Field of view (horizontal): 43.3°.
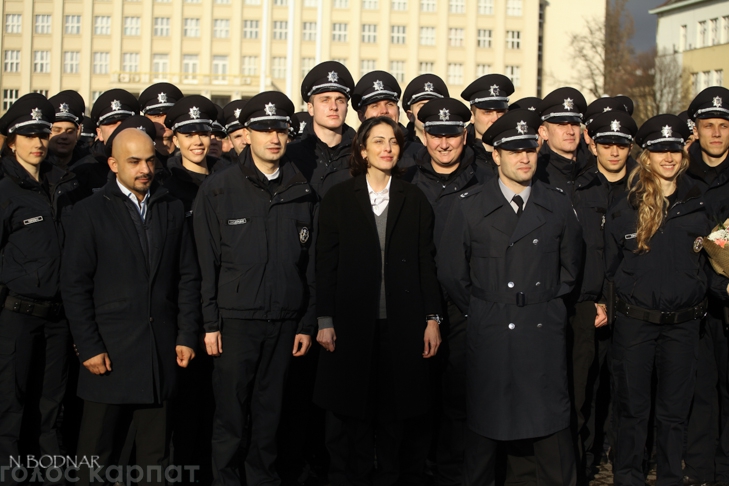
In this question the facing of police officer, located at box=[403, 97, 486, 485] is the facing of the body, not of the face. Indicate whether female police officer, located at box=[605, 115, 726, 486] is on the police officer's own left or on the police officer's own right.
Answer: on the police officer's own left

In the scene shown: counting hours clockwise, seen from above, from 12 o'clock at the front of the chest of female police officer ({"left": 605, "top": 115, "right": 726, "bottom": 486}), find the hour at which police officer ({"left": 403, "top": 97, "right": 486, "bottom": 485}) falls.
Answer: The police officer is roughly at 3 o'clock from the female police officer.

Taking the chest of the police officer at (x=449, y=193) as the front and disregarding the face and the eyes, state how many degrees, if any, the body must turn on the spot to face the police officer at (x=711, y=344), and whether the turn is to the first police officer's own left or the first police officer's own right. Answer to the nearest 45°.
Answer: approximately 90° to the first police officer's own left

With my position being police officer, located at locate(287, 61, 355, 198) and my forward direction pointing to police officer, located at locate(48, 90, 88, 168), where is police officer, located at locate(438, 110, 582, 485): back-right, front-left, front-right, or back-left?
back-left

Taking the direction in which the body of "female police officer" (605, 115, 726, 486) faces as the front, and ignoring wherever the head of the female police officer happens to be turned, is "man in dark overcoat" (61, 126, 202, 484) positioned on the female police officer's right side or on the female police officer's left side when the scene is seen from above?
on the female police officer's right side

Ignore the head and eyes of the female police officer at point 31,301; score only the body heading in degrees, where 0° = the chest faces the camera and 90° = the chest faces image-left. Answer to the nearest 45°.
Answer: approximately 315°

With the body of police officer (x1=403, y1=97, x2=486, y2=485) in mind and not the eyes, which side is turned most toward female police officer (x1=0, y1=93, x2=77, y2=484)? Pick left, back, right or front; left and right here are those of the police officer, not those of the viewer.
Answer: right
